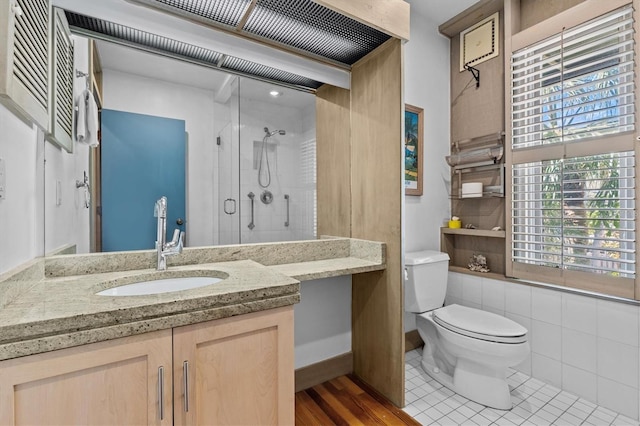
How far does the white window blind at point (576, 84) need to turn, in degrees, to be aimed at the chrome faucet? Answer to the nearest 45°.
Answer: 0° — it already faces it

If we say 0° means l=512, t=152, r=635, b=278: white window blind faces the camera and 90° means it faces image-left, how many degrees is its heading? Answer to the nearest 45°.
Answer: approximately 45°

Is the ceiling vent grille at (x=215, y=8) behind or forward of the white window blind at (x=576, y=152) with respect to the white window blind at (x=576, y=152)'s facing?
forward

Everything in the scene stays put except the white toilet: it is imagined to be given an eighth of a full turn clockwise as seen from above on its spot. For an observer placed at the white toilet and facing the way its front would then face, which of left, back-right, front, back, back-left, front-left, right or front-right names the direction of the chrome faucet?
front-right

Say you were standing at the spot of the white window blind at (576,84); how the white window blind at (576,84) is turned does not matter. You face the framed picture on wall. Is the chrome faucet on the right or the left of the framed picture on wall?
left

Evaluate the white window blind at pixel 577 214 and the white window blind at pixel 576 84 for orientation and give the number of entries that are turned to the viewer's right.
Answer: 0

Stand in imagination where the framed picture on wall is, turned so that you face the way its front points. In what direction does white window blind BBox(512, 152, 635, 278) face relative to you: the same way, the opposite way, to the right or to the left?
to the right

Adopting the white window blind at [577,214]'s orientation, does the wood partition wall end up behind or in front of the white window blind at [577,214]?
in front

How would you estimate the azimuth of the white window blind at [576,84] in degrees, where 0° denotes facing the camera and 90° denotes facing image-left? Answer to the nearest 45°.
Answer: approximately 45°
